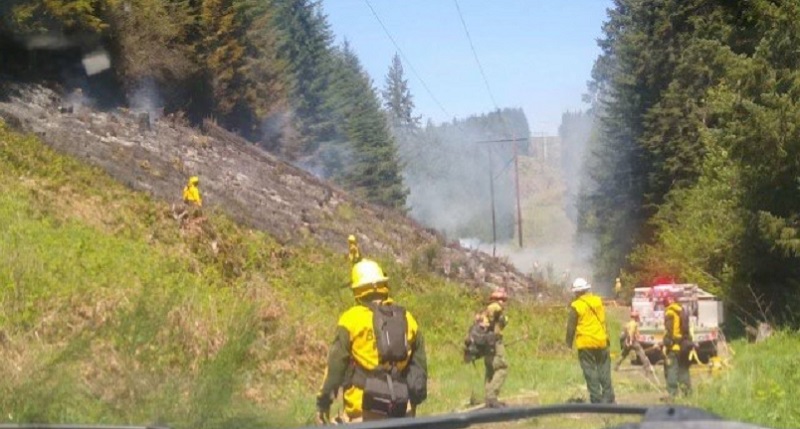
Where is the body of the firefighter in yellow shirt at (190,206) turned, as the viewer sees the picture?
to the viewer's left

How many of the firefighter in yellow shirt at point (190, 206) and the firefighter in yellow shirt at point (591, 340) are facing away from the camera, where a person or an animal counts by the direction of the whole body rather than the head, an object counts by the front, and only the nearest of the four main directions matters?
1

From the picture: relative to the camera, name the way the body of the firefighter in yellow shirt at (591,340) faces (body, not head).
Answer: away from the camera

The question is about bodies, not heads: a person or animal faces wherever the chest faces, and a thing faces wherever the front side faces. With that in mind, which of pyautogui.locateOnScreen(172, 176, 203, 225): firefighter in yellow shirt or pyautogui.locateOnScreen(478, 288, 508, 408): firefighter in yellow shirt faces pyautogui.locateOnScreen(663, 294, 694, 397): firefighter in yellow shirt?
pyautogui.locateOnScreen(478, 288, 508, 408): firefighter in yellow shirt

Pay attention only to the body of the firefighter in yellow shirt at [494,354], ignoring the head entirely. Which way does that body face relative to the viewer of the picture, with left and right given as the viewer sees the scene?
facing to the right of the viewer

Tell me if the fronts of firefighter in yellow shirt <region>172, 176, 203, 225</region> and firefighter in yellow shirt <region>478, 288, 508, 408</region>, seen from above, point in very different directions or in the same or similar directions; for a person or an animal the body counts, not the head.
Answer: very different directions

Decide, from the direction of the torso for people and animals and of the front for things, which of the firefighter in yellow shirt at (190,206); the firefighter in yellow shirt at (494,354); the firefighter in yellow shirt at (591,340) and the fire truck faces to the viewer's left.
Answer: the firefighter in yellow shirt at (190,206)
